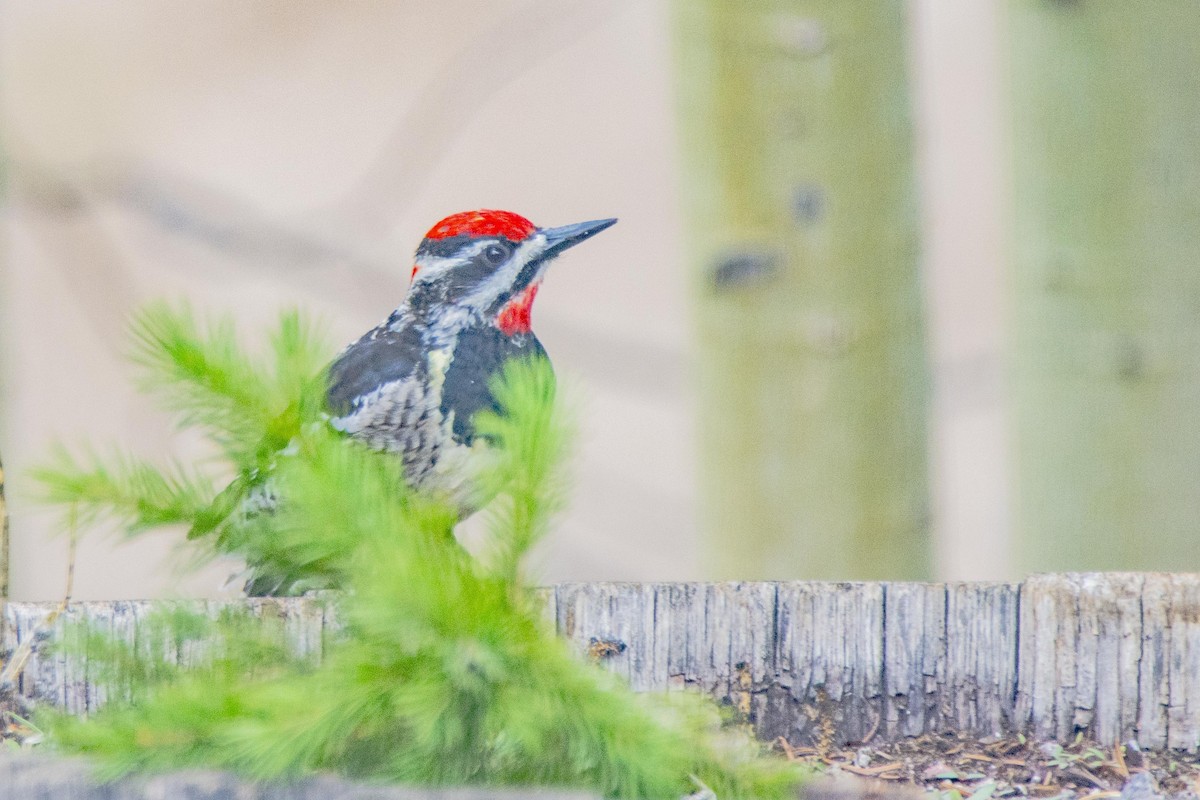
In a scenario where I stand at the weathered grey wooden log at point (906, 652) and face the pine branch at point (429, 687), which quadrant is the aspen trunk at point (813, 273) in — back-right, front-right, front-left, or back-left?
back-right

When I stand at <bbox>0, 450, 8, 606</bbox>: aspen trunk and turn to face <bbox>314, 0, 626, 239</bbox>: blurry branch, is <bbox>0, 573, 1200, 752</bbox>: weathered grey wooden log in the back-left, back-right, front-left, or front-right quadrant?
front-right

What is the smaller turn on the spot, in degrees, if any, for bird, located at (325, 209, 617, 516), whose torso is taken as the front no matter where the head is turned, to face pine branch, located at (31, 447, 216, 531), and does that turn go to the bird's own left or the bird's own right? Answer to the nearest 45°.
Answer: approximately 90° to the bird's own right

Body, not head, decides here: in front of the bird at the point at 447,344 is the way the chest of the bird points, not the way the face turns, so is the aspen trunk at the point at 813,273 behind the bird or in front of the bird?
in front

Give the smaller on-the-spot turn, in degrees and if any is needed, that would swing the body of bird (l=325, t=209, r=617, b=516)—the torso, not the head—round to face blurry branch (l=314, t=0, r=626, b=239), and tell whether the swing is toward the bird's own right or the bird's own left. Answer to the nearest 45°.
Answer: approximately 90° to the bird's own left

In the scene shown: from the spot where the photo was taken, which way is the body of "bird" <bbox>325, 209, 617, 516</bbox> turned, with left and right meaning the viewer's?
facing to the right of the viewer

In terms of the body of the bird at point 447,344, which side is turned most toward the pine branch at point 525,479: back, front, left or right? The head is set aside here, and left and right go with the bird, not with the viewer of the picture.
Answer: right

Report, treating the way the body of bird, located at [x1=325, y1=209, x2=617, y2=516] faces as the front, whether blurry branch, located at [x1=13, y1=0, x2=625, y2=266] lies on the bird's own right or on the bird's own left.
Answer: on the bird's own left
